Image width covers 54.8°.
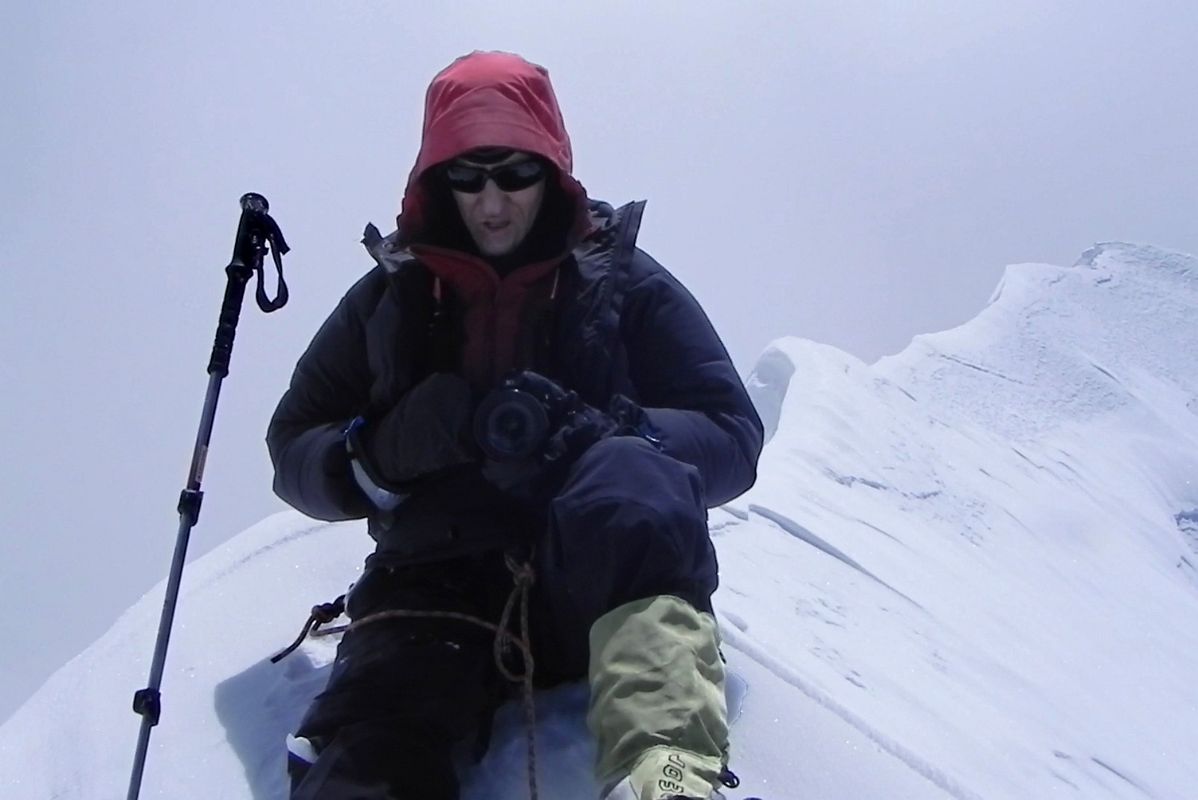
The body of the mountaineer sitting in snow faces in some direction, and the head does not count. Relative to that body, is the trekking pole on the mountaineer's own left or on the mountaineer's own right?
on the mountaineer's own right

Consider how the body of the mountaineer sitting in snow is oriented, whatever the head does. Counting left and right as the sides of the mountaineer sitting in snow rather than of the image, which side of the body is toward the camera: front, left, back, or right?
front
